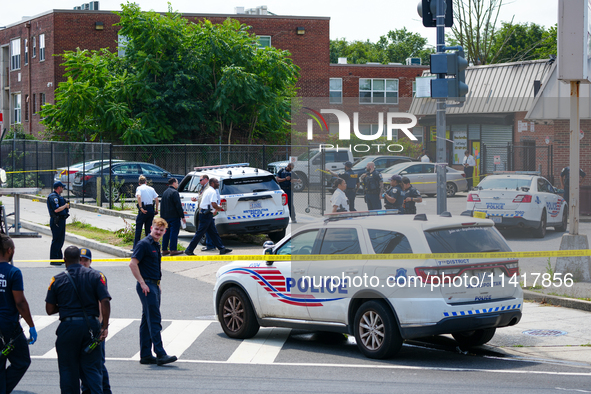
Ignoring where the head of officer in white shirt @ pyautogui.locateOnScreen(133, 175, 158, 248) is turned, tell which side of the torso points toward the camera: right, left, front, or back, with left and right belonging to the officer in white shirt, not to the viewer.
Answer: back

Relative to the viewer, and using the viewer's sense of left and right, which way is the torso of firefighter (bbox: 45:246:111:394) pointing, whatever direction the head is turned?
facing away from the viewer

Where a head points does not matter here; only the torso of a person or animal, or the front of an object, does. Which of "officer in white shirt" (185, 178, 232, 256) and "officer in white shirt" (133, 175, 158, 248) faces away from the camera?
"officer in white shirt" (133, 175, 158, 248)

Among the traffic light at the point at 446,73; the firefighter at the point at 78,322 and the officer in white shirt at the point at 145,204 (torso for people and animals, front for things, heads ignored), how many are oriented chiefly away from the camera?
2

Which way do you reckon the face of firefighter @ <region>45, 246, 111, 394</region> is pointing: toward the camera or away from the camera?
away from the camera

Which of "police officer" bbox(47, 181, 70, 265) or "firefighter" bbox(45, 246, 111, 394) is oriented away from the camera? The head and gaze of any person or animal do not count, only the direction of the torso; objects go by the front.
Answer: "firefighter" bbox(45, 246, 111, 394)

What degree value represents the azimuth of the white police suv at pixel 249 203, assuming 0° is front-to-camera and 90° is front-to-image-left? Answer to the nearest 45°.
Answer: approximately 135°

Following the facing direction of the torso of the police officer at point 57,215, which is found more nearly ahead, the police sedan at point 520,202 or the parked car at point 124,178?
the police sedan

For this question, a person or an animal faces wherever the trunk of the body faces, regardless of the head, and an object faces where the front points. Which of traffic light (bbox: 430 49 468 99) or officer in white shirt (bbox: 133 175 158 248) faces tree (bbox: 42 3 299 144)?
the officer in white shirt

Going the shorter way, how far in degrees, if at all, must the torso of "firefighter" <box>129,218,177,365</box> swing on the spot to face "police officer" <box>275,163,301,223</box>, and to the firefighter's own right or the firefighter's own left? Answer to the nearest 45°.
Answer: approximately 135° to the firefighter's own left
